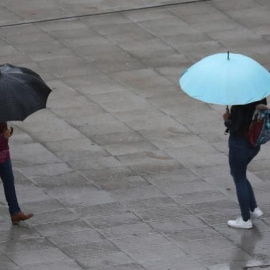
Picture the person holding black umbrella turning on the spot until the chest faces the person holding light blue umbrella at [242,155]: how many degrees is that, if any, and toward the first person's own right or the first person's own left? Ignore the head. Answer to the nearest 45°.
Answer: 0° — they already face them

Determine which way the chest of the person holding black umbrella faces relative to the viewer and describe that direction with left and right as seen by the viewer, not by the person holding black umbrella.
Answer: facing to the right of the viewer

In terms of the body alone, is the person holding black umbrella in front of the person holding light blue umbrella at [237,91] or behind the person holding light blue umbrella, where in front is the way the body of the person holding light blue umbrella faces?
in front

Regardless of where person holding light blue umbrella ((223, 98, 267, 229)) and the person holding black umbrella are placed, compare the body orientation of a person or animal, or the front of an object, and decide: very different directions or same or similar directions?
very different directions

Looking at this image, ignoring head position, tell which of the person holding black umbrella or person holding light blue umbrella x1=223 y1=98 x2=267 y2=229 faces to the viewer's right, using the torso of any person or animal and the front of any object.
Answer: the person holding black umbrella

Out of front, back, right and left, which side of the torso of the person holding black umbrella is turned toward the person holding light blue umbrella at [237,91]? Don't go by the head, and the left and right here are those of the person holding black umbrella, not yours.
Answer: front
